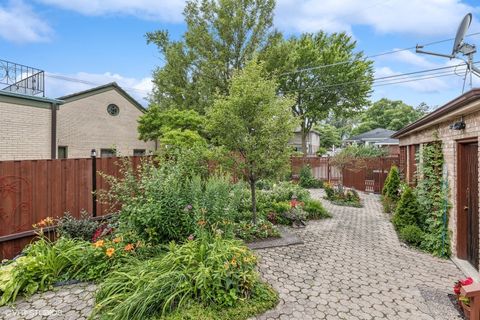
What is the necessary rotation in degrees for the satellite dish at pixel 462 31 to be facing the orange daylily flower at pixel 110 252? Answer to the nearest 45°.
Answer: approximately 45° to its left

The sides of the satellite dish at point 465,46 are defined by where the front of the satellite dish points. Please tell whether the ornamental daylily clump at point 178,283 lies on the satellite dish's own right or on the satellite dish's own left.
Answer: on the satellite dish's own left

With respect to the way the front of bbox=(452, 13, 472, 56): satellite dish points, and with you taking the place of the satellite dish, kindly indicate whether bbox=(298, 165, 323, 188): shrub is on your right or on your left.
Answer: on your right

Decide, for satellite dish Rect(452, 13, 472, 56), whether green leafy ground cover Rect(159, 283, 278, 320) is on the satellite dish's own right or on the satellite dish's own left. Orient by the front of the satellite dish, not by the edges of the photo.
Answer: on the satellite dish's own left

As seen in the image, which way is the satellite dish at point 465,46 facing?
to the viewer's left

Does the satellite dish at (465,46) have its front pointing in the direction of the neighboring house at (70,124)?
yes

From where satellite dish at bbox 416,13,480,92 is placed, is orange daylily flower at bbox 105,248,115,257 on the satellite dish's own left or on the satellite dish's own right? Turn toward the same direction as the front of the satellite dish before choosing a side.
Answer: on the satellite dish's own left
